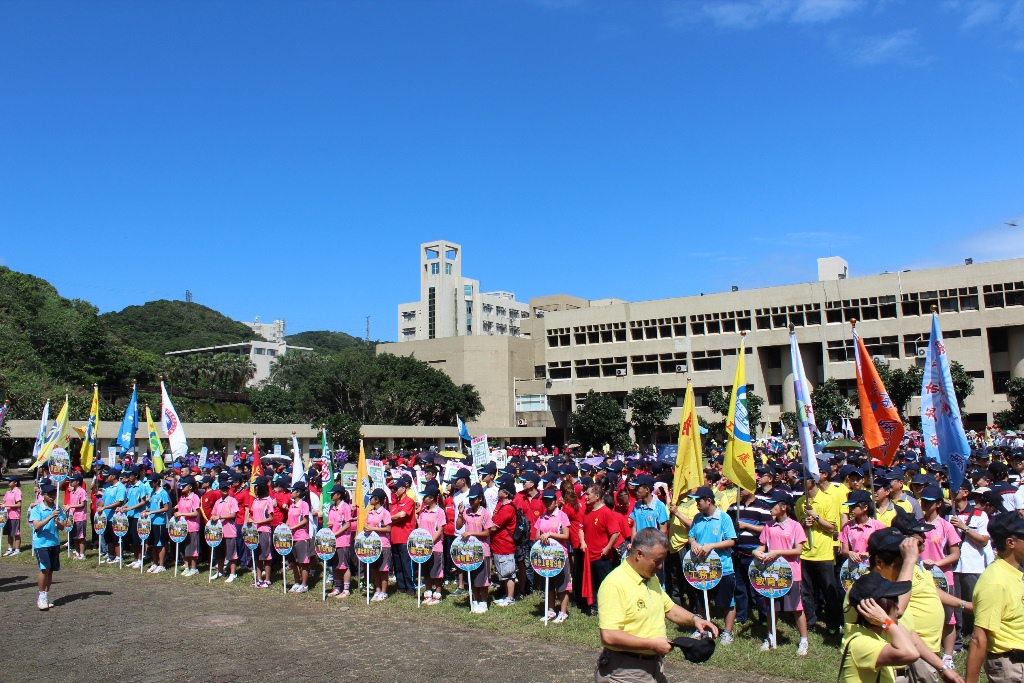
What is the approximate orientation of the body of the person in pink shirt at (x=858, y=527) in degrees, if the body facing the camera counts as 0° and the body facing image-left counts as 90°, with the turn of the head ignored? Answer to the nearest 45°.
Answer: approximately 45°

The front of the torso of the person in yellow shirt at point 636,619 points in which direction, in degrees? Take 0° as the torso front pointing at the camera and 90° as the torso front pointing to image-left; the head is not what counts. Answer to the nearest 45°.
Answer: approximately 315°

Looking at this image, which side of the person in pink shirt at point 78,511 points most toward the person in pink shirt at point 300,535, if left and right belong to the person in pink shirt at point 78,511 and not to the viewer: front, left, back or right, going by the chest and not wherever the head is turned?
left

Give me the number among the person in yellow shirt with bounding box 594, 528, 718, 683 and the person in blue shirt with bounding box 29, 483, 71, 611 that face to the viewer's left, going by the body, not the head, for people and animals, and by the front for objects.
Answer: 0

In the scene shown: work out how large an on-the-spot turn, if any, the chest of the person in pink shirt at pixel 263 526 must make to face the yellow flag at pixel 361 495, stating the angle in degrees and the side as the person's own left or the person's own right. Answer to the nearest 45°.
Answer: approximately 90° to the person's own left

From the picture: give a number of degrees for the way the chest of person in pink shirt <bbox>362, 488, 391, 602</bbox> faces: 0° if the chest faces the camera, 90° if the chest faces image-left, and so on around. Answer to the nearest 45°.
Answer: approximately 45°

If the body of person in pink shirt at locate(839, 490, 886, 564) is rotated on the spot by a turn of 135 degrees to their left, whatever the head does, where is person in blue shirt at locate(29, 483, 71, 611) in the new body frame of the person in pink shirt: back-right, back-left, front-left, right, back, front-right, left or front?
back

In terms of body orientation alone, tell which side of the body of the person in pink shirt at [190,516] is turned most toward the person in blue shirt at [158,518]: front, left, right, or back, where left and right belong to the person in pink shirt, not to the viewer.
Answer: right

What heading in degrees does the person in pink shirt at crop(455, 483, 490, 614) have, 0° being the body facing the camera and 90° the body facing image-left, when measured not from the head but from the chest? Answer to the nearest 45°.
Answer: approximately 45°

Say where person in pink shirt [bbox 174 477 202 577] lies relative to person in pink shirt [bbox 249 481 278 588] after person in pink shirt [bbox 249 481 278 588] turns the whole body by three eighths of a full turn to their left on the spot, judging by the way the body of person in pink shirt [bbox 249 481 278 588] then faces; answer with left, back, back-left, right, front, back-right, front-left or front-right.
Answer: back-left

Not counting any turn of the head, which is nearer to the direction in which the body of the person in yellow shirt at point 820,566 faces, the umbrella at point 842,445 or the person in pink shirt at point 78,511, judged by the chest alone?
the person in pink shirt

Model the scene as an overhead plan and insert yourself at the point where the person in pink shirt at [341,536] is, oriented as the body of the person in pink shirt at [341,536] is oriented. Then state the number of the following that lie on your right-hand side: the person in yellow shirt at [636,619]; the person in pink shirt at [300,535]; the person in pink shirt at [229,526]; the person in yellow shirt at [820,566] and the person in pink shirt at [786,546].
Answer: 2
